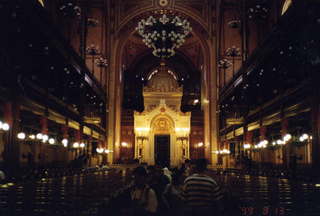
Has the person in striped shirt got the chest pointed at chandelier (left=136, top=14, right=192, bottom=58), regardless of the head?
yes

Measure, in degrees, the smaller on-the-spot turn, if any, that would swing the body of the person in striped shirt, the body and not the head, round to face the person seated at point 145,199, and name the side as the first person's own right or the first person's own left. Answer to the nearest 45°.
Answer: approximately 45° to the first person's own left

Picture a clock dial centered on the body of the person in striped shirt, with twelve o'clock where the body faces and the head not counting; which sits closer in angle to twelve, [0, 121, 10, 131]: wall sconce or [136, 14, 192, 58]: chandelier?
the chandelier

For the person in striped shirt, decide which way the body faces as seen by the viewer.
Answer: away from the camera

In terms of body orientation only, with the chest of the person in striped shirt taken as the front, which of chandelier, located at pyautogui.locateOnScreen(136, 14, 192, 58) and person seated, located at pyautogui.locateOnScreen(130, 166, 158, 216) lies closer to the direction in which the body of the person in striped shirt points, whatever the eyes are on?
the chandelier
